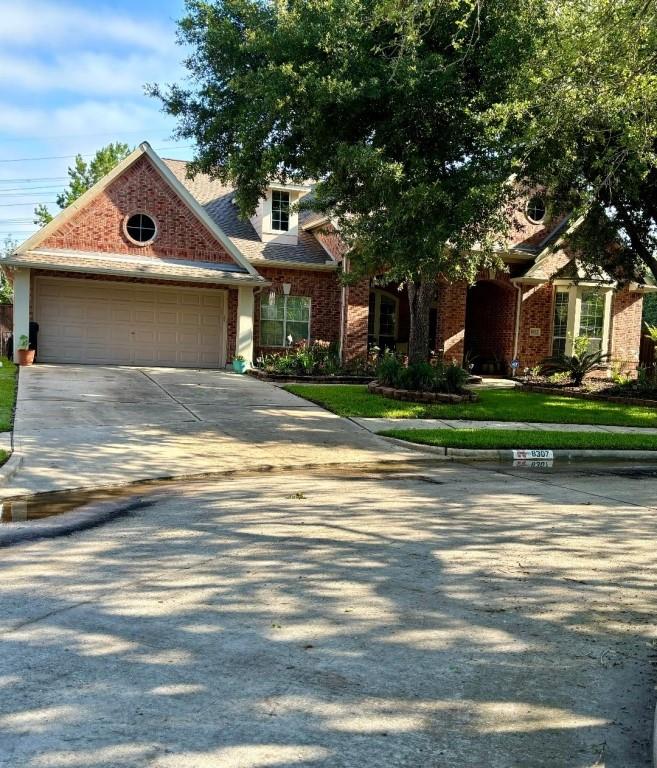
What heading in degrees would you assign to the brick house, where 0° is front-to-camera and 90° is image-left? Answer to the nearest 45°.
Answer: approximately 0°

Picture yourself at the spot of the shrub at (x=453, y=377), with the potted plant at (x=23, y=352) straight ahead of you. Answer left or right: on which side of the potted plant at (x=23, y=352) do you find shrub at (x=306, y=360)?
right

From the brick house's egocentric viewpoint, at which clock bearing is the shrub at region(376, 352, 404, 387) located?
The shrub is roughly at 11 o'clock from the brick house.

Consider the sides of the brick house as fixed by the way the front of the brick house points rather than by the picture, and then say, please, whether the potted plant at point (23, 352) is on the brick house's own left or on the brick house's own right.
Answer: on the brick house's own right

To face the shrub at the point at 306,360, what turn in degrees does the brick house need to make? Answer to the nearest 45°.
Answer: approximately 45° to its left
